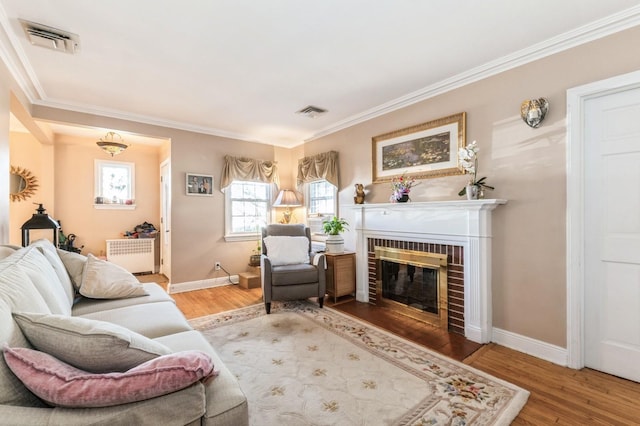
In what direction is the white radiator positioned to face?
toward the camera

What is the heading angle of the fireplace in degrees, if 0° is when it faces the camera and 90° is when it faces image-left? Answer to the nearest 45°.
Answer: approximately 45°

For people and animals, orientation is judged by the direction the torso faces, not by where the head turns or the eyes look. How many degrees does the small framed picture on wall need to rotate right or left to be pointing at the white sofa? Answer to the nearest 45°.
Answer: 0° — it already faces it

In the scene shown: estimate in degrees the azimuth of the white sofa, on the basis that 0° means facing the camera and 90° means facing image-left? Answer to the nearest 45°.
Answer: approximately 270°

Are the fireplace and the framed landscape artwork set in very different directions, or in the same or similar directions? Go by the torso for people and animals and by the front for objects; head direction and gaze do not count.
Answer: same or similar directions

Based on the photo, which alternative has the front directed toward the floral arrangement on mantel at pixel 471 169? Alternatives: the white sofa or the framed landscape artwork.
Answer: the white sofa

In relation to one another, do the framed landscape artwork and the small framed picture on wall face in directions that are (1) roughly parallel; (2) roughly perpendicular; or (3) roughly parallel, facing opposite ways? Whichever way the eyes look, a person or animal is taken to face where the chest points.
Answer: roughly perpendicular

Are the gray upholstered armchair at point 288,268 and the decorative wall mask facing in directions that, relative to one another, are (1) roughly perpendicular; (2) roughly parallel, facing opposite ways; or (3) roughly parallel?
roughly perpendicular

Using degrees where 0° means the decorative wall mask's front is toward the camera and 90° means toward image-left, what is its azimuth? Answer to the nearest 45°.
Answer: approximately 45°

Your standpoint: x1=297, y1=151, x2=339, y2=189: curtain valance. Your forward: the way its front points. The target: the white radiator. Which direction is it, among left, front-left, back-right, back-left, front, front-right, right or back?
front-right

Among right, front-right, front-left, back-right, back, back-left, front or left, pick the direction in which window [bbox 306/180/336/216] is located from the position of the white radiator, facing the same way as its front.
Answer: front-left

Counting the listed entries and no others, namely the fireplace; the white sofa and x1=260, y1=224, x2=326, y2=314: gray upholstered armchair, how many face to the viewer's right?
1

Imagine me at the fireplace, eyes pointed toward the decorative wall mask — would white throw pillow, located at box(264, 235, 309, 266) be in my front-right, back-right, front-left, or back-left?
back-right

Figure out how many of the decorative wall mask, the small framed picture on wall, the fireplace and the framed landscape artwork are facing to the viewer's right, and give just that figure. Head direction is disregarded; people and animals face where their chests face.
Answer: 0

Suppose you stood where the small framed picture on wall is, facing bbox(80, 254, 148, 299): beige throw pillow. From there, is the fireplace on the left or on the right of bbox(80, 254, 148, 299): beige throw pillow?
left

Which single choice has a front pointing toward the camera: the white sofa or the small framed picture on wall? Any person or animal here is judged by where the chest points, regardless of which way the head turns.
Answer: the small framed picture on wall

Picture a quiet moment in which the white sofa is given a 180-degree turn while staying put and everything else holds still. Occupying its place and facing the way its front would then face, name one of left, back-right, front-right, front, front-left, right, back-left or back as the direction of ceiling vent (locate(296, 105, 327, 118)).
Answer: back-right

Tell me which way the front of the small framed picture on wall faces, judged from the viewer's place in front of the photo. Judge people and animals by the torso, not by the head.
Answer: facing the viewer
